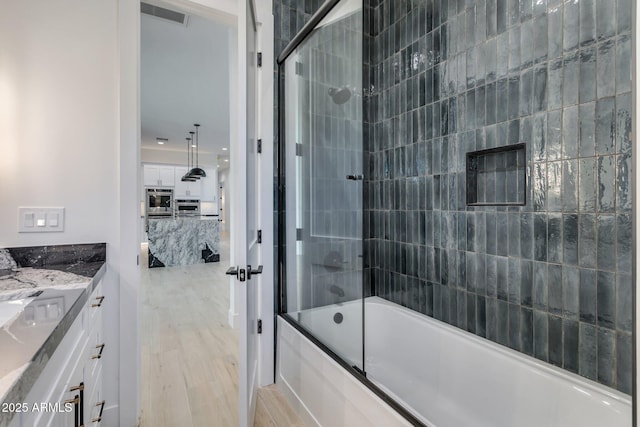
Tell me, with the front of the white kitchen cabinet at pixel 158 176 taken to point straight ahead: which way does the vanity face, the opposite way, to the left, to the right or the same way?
to the left

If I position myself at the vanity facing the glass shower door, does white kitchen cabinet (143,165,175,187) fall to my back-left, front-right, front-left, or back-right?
front-left

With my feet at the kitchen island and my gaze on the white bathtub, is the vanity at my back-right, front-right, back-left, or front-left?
front-right

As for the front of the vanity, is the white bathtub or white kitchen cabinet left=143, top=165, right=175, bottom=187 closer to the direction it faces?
the white bathtub

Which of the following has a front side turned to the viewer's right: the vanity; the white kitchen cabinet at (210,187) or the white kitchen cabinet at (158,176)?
the vanity

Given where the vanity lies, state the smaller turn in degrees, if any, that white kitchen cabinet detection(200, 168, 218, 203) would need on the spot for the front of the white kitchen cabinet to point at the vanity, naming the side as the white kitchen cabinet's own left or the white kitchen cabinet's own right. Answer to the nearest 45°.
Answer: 0° — it already faces it

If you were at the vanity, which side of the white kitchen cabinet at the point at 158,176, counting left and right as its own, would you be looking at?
front

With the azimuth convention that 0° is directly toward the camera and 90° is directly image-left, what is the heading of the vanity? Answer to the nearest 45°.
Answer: approximately 270°

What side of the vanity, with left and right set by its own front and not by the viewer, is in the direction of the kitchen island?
left

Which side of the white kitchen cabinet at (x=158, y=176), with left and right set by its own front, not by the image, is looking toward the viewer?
front

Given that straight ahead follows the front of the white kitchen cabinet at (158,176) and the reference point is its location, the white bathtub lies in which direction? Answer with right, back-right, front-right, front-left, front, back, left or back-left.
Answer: front

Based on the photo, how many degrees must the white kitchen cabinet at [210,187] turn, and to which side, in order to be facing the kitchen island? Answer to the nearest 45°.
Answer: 0° — it already faces it

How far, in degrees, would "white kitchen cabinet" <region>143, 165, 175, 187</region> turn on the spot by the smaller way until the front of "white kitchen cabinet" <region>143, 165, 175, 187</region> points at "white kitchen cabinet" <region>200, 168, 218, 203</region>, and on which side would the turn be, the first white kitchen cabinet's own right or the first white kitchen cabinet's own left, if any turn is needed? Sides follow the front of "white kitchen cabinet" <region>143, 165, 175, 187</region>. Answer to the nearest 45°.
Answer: approximately 90° to the first white kitchen cabinet's own left

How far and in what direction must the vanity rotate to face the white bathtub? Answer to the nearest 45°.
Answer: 0° — it already faces it
